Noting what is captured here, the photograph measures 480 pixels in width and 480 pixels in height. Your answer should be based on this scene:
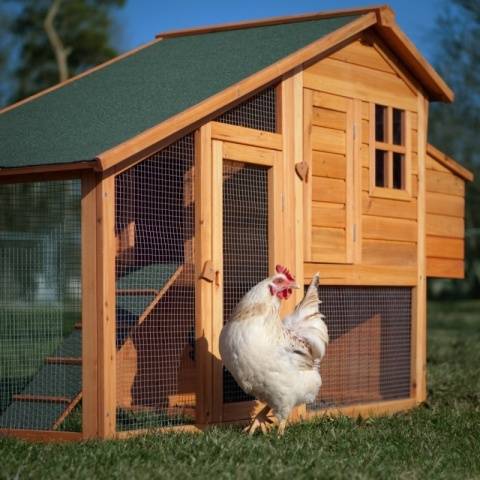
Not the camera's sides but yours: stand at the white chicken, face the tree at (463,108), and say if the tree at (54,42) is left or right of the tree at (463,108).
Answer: left

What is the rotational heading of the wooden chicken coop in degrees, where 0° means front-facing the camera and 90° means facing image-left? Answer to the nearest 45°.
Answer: approximately 315°

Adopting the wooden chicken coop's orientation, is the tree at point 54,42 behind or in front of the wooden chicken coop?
behind

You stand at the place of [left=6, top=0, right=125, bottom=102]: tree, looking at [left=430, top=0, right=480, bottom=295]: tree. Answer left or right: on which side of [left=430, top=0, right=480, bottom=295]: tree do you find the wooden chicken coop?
right
